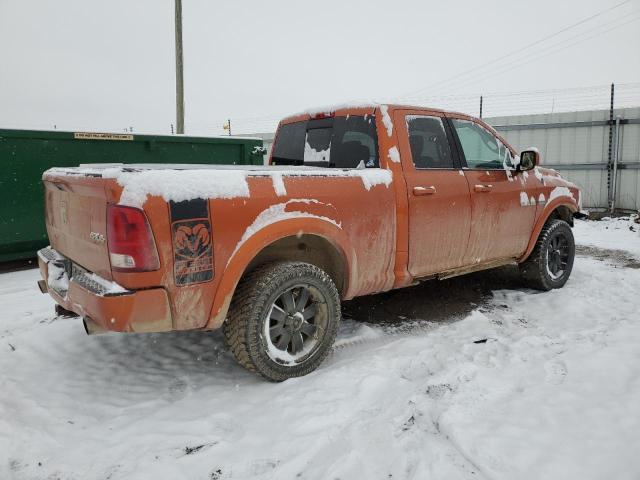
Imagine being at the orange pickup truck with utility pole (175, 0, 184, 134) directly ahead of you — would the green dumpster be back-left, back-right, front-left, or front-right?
front-left

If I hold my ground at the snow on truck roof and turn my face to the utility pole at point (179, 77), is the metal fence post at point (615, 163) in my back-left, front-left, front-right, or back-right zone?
front-right

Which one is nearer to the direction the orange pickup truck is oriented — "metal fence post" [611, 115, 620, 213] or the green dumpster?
the metal fence post

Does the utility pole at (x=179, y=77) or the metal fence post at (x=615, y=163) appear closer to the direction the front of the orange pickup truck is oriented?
the metal fence post

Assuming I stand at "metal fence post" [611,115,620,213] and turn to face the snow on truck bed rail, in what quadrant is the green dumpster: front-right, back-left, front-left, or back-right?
front-right

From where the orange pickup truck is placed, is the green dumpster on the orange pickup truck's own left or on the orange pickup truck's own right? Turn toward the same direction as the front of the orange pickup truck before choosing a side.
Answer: on the orange pickup truck's own left

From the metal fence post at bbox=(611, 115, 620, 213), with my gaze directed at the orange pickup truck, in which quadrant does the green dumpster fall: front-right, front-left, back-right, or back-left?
front-right

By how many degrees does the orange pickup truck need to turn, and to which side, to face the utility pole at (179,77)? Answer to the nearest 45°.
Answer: approximately 45° to its left

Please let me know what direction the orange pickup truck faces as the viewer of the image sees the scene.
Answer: facing away from the viewer and to the right of the viewer

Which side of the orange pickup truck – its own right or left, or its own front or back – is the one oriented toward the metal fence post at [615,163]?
front

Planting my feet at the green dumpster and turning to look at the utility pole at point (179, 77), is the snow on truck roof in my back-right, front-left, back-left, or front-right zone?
back-right

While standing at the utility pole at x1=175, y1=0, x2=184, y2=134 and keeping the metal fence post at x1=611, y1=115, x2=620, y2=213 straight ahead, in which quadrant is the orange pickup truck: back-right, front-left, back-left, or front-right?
front-right
